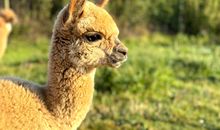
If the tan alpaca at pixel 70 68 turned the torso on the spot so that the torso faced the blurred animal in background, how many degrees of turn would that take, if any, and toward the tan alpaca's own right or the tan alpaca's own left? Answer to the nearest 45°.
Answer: approximately 90° to the tan alpaca's own left

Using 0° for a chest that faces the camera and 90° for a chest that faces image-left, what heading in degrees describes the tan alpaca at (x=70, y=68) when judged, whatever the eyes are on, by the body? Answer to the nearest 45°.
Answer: approximately 270°
